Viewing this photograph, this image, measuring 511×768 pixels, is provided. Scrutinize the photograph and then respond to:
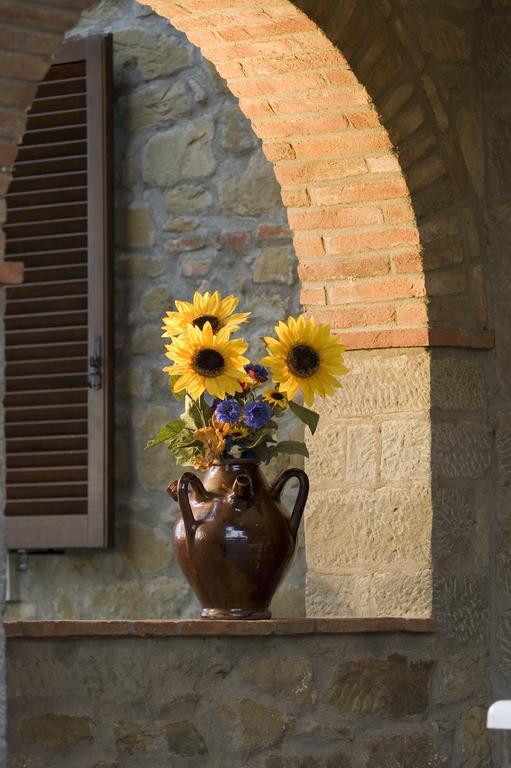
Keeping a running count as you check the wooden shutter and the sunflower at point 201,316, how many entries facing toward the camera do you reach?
2

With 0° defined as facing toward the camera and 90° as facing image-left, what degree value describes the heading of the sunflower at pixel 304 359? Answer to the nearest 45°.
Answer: approximately 0°

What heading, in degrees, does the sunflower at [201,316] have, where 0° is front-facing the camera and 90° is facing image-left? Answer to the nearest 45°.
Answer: approximately 0°
